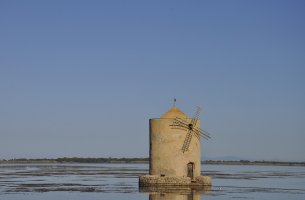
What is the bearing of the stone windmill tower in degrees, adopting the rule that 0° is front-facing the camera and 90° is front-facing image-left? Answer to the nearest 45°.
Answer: approximately 315°
